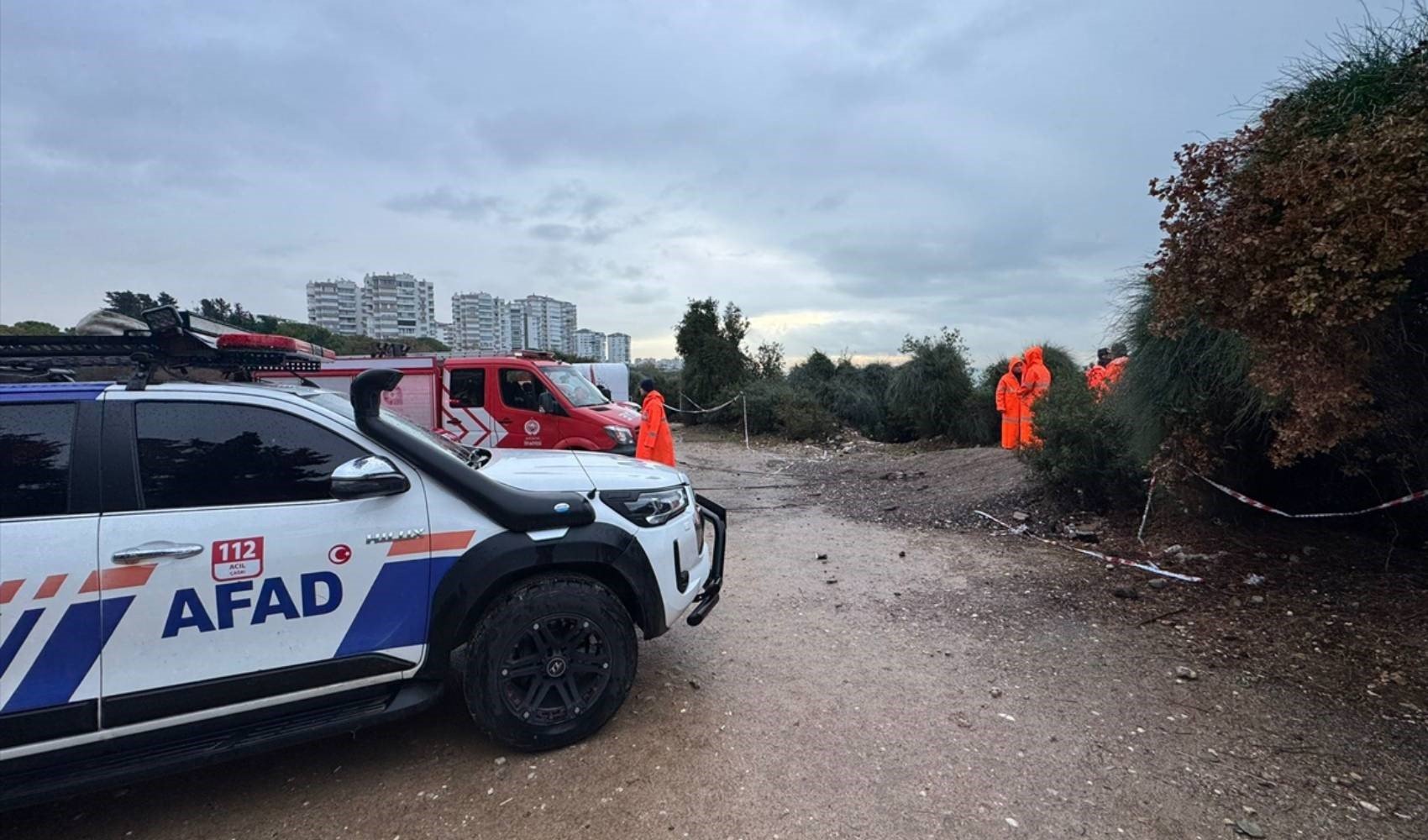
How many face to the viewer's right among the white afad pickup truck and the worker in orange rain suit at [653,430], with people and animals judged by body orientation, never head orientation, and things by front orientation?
1

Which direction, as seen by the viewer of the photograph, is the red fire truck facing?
facing the viewer and to the right of the viewer

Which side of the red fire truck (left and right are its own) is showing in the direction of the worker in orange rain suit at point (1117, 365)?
front

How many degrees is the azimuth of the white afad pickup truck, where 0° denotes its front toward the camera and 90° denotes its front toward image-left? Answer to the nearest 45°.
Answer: approximately 270°

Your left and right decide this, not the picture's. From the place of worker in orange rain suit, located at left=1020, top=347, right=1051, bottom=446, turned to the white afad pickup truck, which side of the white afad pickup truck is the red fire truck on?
right

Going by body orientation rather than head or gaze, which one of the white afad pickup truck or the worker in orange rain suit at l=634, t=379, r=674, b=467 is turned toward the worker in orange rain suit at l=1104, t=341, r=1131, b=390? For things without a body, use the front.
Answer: the white afad pickup truck

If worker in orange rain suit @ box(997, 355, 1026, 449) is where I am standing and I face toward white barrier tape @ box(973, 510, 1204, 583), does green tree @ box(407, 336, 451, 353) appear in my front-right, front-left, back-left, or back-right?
back-right

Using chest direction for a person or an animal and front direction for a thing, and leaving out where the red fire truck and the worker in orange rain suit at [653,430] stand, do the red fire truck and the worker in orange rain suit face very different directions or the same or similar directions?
very different directions

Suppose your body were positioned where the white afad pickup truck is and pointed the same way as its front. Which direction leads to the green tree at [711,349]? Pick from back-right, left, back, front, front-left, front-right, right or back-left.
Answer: front-left
